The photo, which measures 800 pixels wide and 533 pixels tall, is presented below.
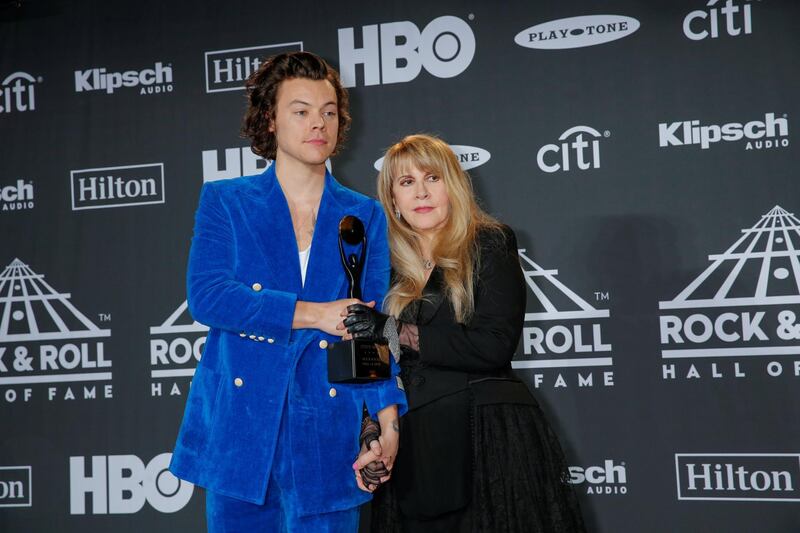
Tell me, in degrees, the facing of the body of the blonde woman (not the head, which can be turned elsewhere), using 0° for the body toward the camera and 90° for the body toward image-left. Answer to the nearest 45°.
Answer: approximately 45°
